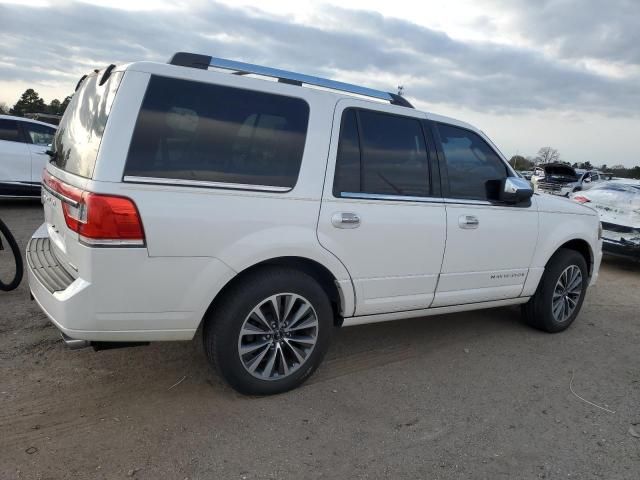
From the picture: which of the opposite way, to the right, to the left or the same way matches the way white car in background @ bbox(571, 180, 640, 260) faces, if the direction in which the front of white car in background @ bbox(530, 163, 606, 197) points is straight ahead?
the opposite way

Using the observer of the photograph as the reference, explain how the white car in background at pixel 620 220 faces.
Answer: facing away from the viewer and to the right of the viewer

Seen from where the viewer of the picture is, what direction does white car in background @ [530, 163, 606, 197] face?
facing the viewer and to the left of the viewer

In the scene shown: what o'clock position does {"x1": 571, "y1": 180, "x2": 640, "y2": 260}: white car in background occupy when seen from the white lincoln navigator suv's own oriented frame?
The white car in background is roughly at 12 o'clock from the white lincoln navigator suv.

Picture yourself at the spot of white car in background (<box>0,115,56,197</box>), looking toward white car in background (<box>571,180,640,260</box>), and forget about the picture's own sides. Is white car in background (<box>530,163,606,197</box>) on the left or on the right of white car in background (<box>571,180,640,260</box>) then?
left

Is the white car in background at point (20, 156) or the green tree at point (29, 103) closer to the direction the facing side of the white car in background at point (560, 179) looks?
the white car in background

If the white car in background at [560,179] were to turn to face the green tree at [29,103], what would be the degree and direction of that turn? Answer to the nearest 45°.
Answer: approximately 45° to its right

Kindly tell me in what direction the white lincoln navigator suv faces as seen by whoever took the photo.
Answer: facing away from the viewer and to the right of the viewer
